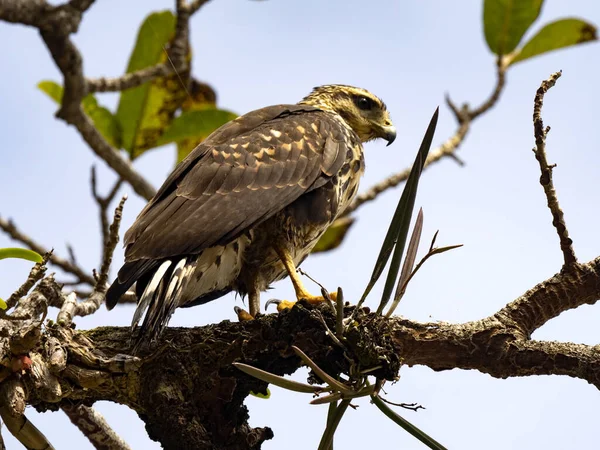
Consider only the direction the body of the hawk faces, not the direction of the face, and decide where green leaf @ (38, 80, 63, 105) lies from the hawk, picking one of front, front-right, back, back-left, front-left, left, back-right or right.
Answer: back-left

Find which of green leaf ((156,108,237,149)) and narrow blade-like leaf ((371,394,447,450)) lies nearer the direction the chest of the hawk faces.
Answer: the narrow blade-like leaf

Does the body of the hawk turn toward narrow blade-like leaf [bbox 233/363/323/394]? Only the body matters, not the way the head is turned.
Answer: no

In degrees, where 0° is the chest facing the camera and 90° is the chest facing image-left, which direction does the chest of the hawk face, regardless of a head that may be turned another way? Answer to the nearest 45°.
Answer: approximately 270°

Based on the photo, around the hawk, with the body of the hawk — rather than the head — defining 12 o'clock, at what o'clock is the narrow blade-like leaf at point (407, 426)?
The narrow blade-like leaf is roughly at 2 o'clock from the hawk.

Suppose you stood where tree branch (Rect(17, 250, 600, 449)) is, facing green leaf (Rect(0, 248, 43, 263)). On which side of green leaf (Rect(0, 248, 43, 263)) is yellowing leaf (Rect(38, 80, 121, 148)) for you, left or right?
right

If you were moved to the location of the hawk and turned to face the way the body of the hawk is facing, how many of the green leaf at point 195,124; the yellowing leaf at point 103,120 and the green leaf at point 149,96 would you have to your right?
0

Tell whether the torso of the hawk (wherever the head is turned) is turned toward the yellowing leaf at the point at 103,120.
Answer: no

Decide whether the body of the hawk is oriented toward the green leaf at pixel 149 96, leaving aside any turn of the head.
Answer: no

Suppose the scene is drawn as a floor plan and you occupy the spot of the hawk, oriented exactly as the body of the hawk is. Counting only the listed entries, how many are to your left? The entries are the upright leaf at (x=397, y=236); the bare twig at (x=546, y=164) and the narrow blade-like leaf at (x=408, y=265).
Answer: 0
